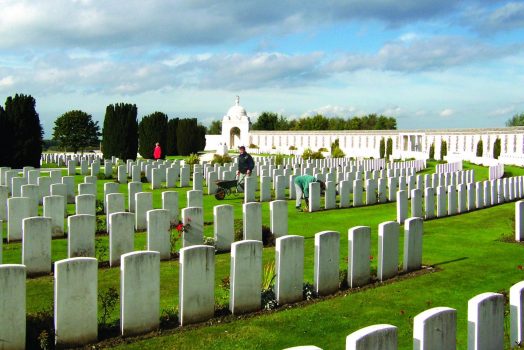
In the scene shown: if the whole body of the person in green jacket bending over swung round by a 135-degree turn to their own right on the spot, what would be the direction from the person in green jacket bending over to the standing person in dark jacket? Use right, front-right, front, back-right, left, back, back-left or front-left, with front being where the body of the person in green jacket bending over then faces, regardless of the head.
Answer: right

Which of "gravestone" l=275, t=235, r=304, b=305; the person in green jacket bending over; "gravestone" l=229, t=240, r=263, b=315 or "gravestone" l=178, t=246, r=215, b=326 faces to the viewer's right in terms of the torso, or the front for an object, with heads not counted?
the person in green jacket bending over

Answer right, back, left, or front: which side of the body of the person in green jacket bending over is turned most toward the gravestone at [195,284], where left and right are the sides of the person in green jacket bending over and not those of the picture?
right

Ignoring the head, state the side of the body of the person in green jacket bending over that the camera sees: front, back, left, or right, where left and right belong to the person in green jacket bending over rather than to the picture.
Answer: right
